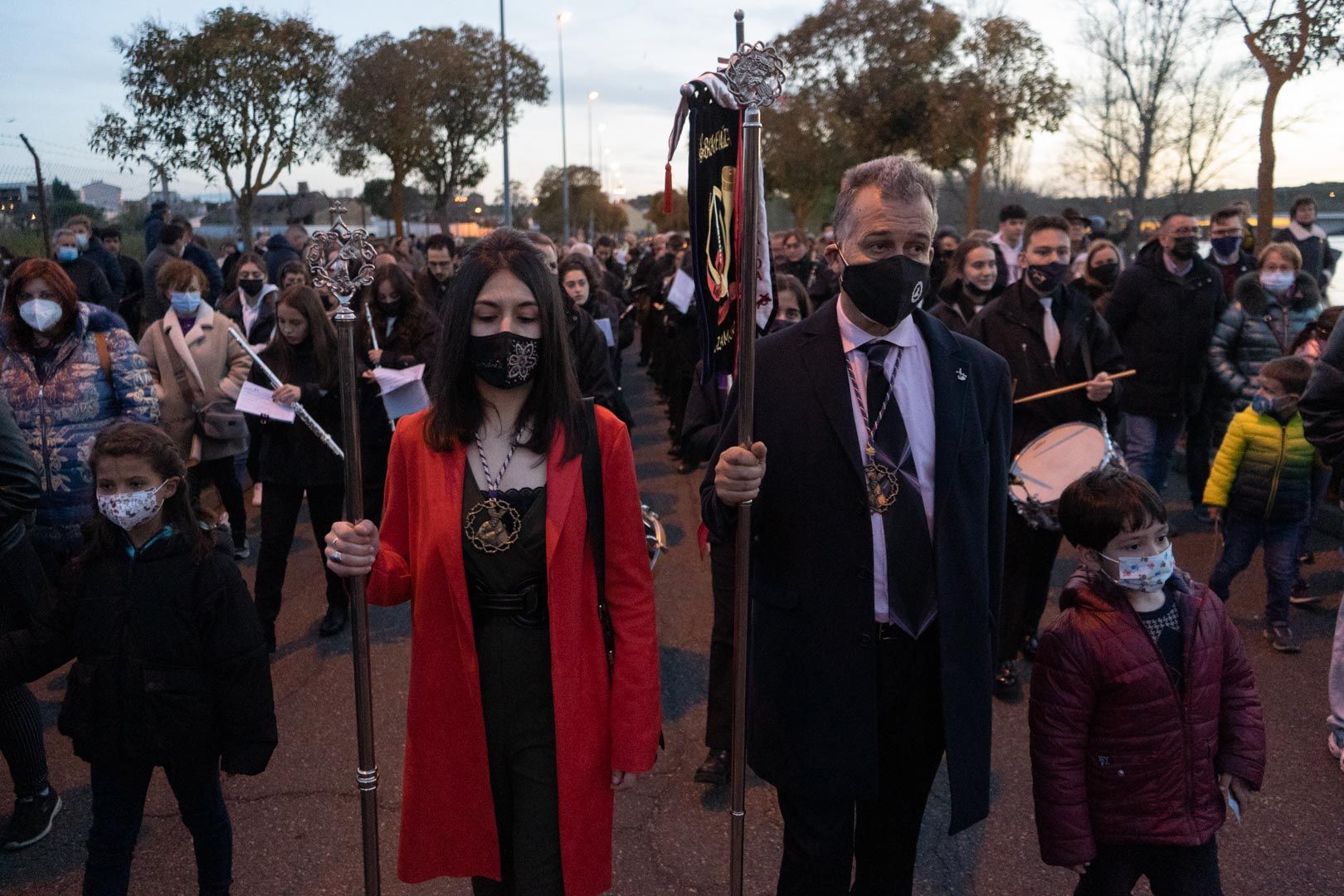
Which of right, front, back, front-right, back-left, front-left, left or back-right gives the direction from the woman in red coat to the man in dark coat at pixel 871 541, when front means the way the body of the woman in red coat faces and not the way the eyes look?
left

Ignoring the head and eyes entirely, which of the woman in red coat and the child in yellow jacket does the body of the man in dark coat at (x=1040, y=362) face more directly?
the woman in red coat

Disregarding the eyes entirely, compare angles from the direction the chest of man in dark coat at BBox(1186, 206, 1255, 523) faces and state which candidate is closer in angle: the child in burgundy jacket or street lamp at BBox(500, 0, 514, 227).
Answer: the child in burgundy jacket

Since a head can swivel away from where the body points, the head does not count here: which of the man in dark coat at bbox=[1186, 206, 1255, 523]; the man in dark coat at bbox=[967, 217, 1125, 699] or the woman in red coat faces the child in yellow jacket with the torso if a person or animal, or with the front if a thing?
the man in dark coat at bbox=[1186, 206, 1255, 523]

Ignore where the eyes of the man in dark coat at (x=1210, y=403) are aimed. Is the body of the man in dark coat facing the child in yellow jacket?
yes

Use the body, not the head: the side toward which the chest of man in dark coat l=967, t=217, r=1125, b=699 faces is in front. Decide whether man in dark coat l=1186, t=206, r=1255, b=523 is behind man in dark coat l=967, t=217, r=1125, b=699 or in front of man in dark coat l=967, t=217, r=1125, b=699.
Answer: behind

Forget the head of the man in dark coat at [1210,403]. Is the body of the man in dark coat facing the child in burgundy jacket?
yes

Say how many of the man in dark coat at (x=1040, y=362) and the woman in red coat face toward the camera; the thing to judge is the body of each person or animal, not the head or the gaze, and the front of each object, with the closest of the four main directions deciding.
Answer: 2

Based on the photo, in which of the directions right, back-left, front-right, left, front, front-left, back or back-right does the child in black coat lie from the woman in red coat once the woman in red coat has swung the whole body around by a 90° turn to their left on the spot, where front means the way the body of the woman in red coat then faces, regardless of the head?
back-left

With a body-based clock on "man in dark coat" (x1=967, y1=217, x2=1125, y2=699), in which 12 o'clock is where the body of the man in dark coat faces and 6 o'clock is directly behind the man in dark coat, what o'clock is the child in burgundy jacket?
The child in burgundy jacket is roughly at 12 o'clock from the man in dark coat.

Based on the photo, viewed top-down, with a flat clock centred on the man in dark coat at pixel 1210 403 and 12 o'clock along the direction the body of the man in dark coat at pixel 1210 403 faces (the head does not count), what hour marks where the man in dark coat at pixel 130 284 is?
the man in dark coat at pixel 130 284 is roughly at 3 o'clock from the man in dark coat at pixel 1210 403.

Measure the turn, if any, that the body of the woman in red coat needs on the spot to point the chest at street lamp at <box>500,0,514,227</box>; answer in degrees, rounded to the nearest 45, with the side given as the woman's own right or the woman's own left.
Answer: approximately 180°
